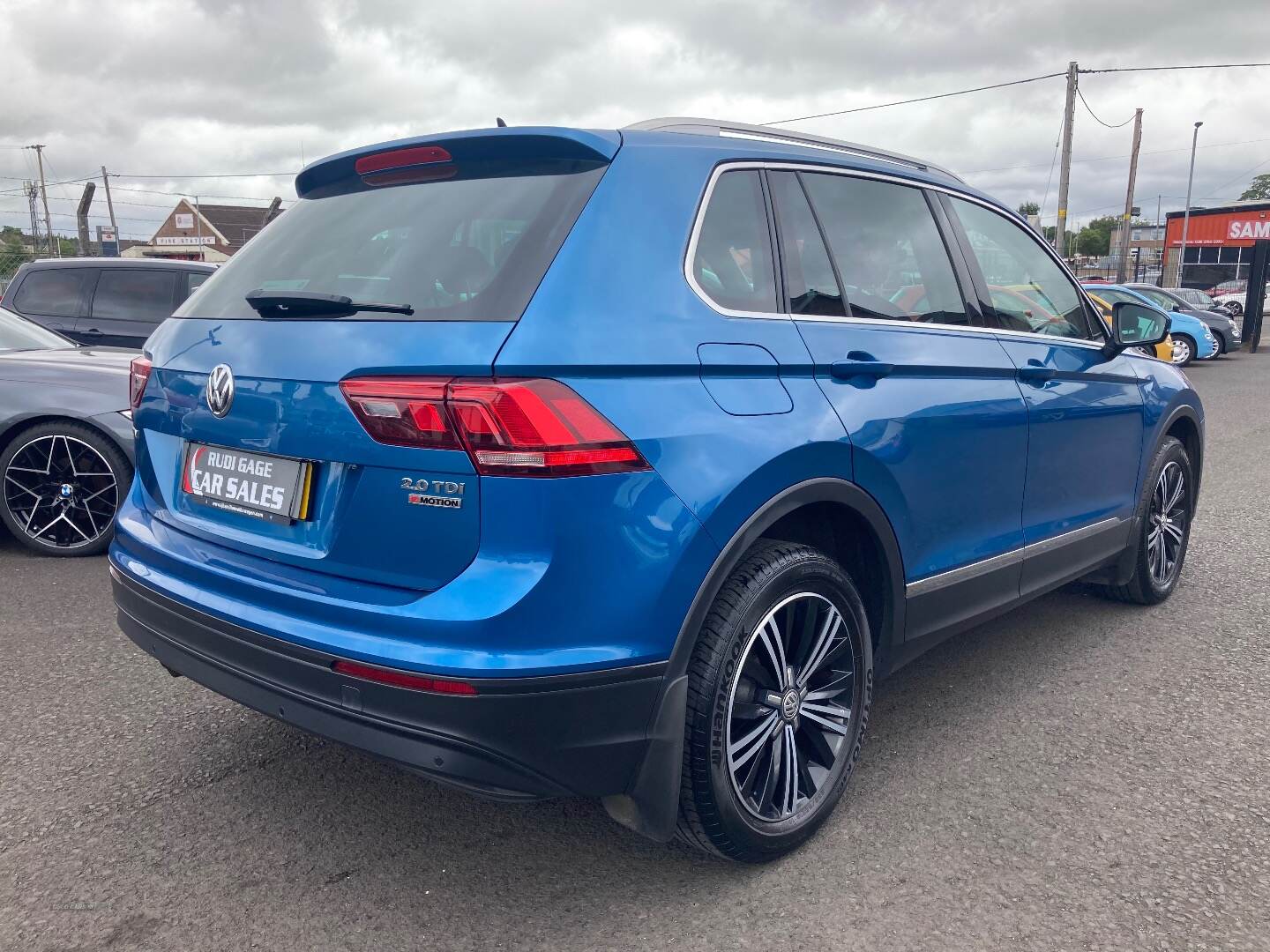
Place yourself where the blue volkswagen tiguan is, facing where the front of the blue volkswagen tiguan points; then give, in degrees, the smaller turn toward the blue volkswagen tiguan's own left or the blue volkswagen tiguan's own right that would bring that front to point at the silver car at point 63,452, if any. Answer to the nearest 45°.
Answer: approximately 90° to the blue volkswagen tiguan's own left

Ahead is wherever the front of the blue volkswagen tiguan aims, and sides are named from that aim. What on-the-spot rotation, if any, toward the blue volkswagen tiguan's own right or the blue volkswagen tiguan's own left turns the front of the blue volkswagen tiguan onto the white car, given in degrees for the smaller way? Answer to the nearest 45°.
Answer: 0° — it already faces it

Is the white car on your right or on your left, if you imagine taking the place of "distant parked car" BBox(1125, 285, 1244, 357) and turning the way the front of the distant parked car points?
on your left

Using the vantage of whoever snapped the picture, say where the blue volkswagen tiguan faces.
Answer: facing away from the viewer and to the right of the viewer

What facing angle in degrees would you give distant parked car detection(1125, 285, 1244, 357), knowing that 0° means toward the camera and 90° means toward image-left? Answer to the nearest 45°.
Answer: approximately 315°

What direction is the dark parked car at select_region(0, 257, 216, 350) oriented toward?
to the viewer's right

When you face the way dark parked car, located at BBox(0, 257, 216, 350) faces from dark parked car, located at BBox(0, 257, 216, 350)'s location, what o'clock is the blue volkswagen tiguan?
The blue volkswagen tiguan is roughly at 3 o'clock from the dark parked car.

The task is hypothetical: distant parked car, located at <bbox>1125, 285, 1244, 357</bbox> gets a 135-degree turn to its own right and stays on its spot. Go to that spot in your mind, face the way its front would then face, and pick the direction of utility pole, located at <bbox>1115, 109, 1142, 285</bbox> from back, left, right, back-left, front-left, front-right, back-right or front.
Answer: right
